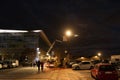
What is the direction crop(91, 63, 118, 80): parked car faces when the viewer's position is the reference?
facing away from the viewer and to the left of the viewer
